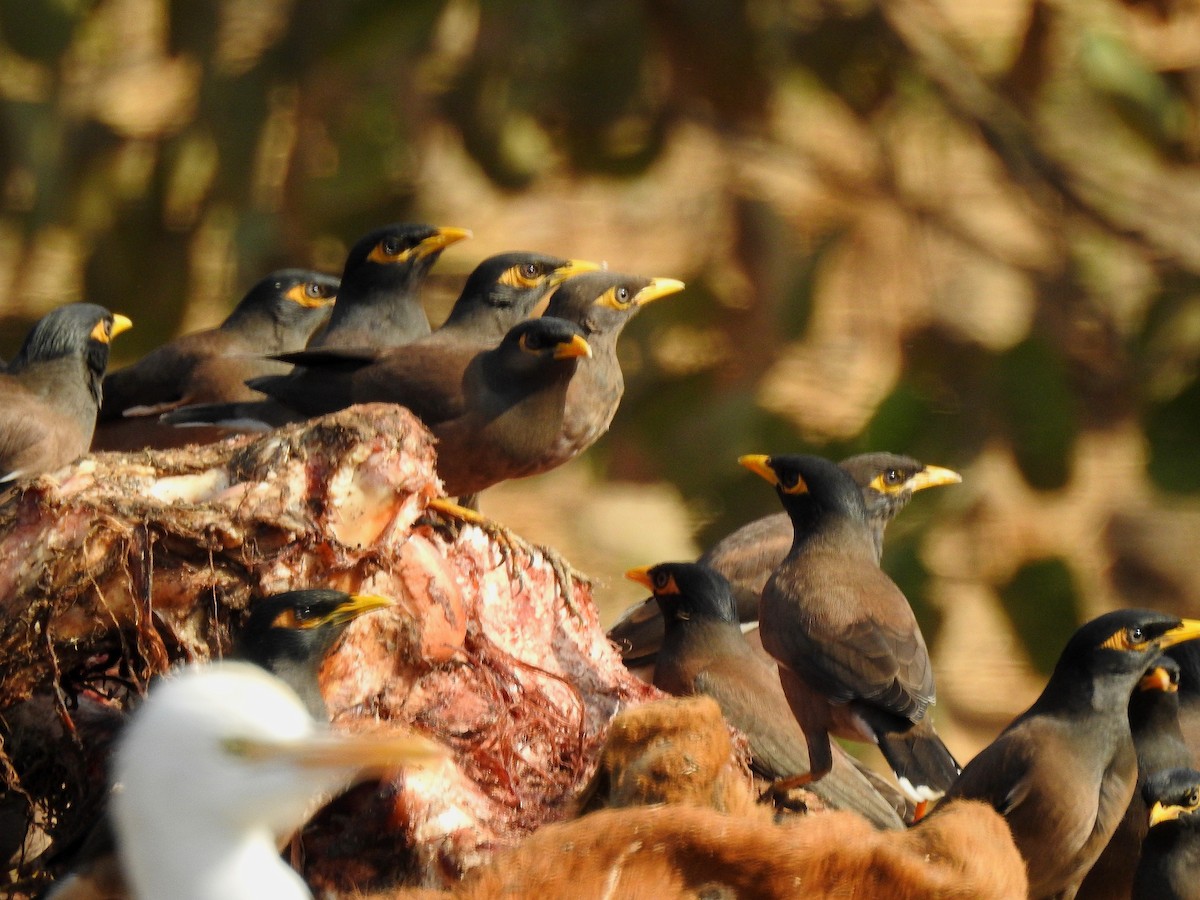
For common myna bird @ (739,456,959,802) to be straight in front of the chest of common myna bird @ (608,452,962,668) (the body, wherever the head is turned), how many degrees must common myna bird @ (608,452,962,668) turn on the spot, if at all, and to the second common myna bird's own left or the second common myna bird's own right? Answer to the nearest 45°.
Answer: approximately 90° to the second common myna bird's own right

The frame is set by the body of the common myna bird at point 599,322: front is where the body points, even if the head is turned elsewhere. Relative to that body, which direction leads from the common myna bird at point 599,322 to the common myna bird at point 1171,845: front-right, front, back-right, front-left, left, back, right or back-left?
front-right

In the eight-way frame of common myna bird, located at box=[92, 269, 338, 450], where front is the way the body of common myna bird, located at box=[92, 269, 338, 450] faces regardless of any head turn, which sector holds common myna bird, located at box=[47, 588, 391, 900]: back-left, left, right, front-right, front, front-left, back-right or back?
right

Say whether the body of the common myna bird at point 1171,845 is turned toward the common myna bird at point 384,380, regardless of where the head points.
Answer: no

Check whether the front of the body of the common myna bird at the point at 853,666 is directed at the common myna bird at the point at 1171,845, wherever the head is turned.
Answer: no

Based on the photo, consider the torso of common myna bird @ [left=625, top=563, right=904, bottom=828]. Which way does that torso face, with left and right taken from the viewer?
facing to the left of the viewer

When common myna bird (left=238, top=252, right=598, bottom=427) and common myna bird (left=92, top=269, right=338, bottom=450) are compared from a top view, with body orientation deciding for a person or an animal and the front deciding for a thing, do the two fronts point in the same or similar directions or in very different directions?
same or similar directions

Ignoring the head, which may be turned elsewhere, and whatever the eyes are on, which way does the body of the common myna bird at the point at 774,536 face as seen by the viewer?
to the viewer's right

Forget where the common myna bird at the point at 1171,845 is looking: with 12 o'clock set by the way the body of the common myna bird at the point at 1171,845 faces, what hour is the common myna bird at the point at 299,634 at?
the common myna bird at the point at 299,634 is roughly at 12 o'clock from the common myna bird at the point at 1171,845.

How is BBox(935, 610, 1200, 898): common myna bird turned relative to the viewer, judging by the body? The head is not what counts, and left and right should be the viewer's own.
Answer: facing the viewer and to the right of the viewer

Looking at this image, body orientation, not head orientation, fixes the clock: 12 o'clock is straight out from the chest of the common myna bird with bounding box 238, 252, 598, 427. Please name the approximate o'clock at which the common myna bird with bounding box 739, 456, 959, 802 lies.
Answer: the common myna bird with bounding box 739, 456, 959, 802 is roughly at 1 o'clock from the common myna bird with bounding box 238, 252, 598, 427.

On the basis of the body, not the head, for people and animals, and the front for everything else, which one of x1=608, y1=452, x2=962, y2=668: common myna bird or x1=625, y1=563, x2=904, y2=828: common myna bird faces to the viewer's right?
x1=608, y1=452, x2=962, y2=668: common myna bird

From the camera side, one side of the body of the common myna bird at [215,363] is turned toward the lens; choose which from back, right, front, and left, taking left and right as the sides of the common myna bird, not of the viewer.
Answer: right

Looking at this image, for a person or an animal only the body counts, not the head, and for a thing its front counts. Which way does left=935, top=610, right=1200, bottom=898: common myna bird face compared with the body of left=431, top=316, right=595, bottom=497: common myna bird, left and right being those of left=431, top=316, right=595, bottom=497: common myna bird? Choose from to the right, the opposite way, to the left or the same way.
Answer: the same way

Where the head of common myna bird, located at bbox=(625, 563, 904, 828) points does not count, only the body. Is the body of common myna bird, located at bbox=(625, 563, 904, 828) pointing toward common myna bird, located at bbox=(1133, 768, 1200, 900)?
no

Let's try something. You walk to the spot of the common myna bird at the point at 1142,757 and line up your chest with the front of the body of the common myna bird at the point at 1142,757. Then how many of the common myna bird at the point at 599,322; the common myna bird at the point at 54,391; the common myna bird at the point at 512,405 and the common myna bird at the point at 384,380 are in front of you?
0

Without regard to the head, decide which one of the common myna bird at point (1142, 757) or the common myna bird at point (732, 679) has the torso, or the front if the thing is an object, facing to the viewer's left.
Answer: the common myna bird at point (732, 679)

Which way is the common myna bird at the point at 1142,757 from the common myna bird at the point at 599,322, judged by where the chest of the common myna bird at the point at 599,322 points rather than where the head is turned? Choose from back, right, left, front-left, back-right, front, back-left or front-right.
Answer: front-right
